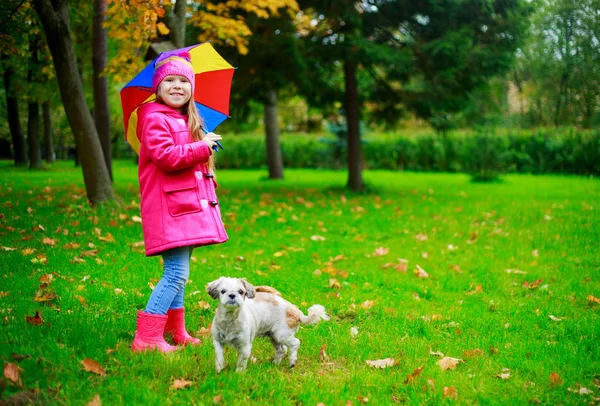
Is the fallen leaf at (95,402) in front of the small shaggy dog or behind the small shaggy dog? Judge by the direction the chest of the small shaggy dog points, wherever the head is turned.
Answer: in front

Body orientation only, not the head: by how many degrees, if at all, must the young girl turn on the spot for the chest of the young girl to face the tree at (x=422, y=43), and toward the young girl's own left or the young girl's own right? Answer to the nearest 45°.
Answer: approximately 90° to the young girl's own left

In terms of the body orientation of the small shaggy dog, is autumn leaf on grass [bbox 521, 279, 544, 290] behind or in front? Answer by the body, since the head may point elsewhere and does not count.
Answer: behind

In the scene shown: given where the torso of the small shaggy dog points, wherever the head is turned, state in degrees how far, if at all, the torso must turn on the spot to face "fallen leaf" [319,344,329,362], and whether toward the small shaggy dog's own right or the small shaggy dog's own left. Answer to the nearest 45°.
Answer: approximately 180°

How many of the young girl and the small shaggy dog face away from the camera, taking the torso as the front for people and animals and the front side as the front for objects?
0

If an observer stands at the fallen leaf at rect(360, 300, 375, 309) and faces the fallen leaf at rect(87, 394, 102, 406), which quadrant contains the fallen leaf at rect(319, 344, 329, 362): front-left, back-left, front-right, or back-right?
front-left

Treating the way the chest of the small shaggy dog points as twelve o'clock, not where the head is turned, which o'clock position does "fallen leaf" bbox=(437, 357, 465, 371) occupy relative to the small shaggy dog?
The fallen leaf is roughly at 7 o'clock from the small shaggy dog.

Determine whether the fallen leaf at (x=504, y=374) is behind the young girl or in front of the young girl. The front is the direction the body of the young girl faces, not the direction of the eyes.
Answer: in front

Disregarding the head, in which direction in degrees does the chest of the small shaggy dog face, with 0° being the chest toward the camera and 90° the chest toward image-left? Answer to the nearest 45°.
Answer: approximately 45°

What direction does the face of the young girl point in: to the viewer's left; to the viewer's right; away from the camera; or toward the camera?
toward the camera

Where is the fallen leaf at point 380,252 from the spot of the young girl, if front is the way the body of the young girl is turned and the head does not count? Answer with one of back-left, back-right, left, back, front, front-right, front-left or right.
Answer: left

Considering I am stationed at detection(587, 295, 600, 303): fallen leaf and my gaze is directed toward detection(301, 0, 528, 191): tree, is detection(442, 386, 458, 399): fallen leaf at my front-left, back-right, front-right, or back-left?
back-left
